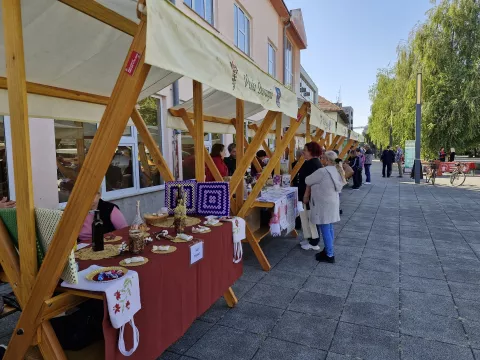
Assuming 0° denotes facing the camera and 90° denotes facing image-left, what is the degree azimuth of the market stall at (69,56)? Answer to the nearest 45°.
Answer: approximately 315°

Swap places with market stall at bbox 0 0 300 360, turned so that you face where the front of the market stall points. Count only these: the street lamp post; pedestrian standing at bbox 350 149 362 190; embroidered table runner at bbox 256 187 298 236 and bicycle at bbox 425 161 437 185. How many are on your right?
0

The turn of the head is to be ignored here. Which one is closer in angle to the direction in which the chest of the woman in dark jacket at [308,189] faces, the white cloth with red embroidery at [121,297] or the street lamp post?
the white cloth with red embroidery

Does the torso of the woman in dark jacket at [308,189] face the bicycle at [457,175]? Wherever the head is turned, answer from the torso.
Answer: no

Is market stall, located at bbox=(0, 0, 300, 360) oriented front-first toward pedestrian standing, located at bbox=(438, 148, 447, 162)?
no

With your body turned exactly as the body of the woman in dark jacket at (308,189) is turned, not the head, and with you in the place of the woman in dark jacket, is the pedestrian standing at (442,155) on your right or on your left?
on your right

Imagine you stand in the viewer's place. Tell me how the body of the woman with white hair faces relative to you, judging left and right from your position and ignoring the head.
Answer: facing away from the viewer and to the left of the viewer

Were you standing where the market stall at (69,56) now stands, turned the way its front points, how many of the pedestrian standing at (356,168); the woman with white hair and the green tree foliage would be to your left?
3

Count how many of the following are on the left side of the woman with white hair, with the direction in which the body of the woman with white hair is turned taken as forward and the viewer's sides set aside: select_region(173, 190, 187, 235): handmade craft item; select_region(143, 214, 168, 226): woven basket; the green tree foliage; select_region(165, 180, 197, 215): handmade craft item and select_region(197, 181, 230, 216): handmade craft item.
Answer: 4

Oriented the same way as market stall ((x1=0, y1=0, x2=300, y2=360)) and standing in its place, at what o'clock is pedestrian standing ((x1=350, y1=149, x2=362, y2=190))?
The pedestrian standing is roughly at 9 o'clock from the market stall.

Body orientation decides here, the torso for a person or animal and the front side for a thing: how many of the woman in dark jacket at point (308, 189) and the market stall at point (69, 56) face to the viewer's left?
1

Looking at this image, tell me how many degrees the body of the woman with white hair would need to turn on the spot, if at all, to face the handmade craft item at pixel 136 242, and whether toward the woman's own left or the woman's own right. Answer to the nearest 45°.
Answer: approximately 90° to the woman's own left

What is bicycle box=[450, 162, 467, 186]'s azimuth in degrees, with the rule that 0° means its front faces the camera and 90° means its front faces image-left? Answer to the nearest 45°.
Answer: approximately 45°

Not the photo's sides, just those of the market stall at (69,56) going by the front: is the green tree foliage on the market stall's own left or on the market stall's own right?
on the market stall's own left

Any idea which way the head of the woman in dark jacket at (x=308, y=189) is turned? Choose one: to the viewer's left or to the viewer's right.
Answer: to the viewer's left

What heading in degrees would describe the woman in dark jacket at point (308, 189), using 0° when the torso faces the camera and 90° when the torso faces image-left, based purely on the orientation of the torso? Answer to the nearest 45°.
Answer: approximately 90°
